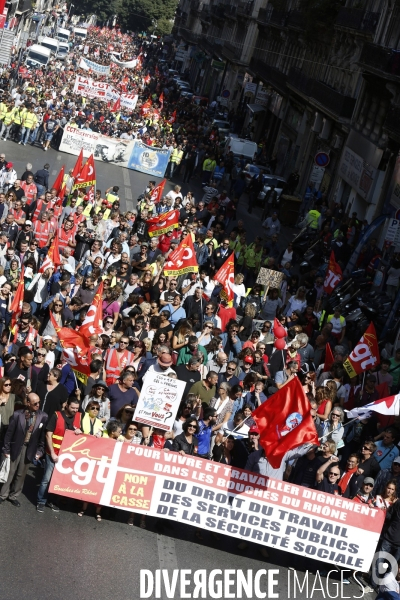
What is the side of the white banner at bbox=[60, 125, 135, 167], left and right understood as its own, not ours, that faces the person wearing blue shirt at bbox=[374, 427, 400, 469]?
front

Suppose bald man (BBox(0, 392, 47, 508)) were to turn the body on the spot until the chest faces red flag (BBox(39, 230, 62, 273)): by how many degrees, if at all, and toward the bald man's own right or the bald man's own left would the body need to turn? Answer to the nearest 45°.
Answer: approximately 180°

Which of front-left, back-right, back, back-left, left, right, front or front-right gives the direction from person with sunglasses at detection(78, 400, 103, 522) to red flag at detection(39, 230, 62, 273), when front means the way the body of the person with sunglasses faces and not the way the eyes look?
back

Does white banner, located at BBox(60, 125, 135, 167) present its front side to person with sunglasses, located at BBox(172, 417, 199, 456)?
yes

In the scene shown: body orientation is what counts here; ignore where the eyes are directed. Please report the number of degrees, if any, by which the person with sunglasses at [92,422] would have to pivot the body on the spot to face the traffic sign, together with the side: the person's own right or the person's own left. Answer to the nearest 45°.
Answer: approximately 180°

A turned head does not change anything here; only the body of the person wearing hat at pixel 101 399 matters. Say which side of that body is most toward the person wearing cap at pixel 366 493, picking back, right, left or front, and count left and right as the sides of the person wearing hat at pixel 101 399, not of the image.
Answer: left

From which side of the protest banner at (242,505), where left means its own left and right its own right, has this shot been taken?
front

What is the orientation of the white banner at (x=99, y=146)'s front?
toward the camera

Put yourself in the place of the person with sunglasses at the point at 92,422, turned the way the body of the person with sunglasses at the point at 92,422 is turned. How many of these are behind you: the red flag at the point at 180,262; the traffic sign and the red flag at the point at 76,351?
3

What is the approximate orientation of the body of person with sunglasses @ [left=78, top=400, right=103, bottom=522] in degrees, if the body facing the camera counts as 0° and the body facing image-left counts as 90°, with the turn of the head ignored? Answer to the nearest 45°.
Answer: approximately 0°

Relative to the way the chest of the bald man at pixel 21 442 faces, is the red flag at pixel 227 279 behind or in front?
behind
